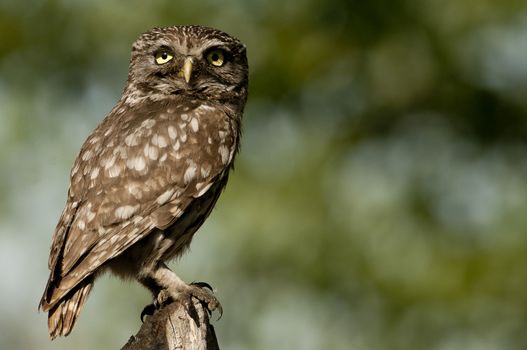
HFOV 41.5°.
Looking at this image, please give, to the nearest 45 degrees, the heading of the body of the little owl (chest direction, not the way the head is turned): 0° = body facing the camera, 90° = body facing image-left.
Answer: approximately 270°
